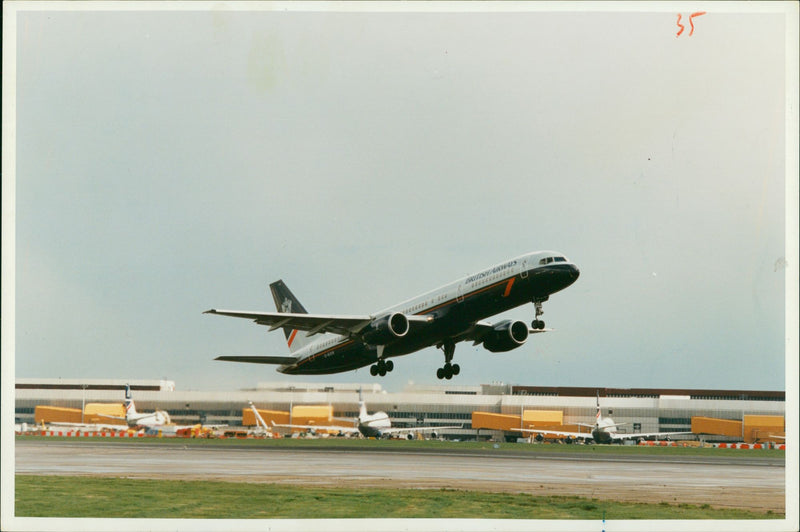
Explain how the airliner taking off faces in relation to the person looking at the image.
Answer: facing the viewer and to the right of the viewer
